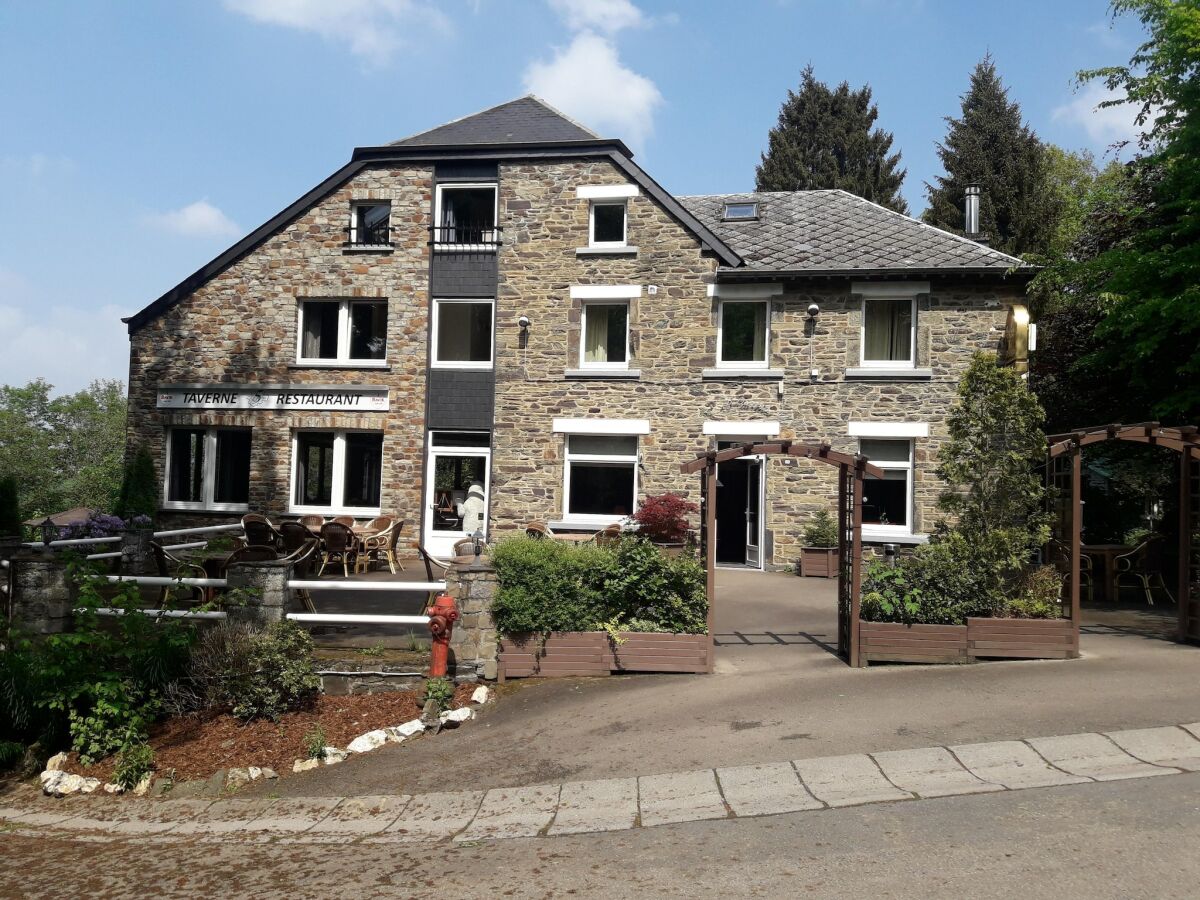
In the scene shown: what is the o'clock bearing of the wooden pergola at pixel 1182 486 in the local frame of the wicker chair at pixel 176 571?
The wooden pergola is roughly at 1 o'clock from the wicker chair.

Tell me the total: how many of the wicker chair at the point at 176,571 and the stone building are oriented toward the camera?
1

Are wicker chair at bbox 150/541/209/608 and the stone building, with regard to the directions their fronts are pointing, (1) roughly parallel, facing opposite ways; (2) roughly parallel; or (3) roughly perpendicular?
roughly perpendicular

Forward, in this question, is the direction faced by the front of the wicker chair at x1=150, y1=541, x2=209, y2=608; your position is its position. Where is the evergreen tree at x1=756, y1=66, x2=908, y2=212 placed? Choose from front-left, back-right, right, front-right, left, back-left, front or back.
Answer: front-left

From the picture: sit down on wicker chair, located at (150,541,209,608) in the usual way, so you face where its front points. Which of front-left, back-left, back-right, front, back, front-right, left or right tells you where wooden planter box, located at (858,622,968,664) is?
front-right

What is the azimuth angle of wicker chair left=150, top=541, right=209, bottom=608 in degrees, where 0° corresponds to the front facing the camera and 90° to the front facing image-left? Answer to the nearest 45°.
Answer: approximately 270°

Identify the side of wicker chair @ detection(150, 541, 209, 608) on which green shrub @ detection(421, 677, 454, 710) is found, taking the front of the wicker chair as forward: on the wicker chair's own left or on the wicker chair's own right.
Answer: on the wicker chair's own right

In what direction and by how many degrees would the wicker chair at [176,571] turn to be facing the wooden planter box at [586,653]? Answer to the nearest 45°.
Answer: approximately 45° to its right

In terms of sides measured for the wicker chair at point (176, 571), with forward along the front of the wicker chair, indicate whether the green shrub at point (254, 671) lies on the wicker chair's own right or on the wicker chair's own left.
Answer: on the wicker chair's own right

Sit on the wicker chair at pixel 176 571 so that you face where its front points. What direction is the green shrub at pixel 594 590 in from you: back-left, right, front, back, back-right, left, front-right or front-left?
front-right

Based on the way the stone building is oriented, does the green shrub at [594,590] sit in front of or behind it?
in front

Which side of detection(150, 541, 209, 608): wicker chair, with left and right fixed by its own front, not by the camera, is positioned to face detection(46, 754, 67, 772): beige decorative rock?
right

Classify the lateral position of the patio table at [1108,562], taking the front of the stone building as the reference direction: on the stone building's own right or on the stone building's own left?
on the stone building's own left

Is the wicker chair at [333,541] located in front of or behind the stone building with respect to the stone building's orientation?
in front

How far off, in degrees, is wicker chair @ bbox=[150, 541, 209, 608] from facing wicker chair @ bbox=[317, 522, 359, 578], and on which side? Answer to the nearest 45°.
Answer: approximately 45° to its left
